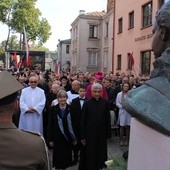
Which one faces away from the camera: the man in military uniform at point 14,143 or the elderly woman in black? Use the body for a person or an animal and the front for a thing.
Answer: the man in military uniform

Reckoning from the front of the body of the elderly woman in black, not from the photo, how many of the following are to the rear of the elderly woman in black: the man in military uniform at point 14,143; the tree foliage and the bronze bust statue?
1

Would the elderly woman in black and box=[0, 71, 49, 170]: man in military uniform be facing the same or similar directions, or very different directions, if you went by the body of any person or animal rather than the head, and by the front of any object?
very different directions

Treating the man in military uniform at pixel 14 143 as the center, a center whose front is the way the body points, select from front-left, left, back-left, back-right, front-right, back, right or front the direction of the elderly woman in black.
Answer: front

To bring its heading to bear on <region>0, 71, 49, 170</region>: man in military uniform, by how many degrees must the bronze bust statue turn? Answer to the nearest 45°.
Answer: approximately 45° to its left

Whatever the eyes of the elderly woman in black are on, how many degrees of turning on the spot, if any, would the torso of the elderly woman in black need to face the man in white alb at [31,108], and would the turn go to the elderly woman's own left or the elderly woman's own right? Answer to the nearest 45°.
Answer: approximately 135° to the elderly woman's own right

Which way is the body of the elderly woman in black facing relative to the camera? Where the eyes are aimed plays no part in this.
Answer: toward the camera

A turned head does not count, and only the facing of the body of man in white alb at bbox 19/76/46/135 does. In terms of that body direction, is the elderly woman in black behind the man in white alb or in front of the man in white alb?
in front

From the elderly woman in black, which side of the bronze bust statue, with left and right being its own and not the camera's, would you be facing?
front

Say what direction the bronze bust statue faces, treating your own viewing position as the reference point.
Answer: facing away from the viewer and to the left of the viewer

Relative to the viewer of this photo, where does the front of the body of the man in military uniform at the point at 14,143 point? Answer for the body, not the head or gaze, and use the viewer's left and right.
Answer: facing away from the viewer

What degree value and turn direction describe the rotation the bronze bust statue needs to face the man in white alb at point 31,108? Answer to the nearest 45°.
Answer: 0° — it already faces them

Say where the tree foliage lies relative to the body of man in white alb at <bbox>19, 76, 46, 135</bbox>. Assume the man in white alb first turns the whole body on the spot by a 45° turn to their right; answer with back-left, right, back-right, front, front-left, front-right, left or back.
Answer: back-right

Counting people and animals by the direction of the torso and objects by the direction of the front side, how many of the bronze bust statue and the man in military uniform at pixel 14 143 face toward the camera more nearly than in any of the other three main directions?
0

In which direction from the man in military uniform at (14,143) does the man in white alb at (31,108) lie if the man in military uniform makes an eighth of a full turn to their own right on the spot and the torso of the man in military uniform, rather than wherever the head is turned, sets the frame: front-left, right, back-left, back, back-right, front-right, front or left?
front-left
